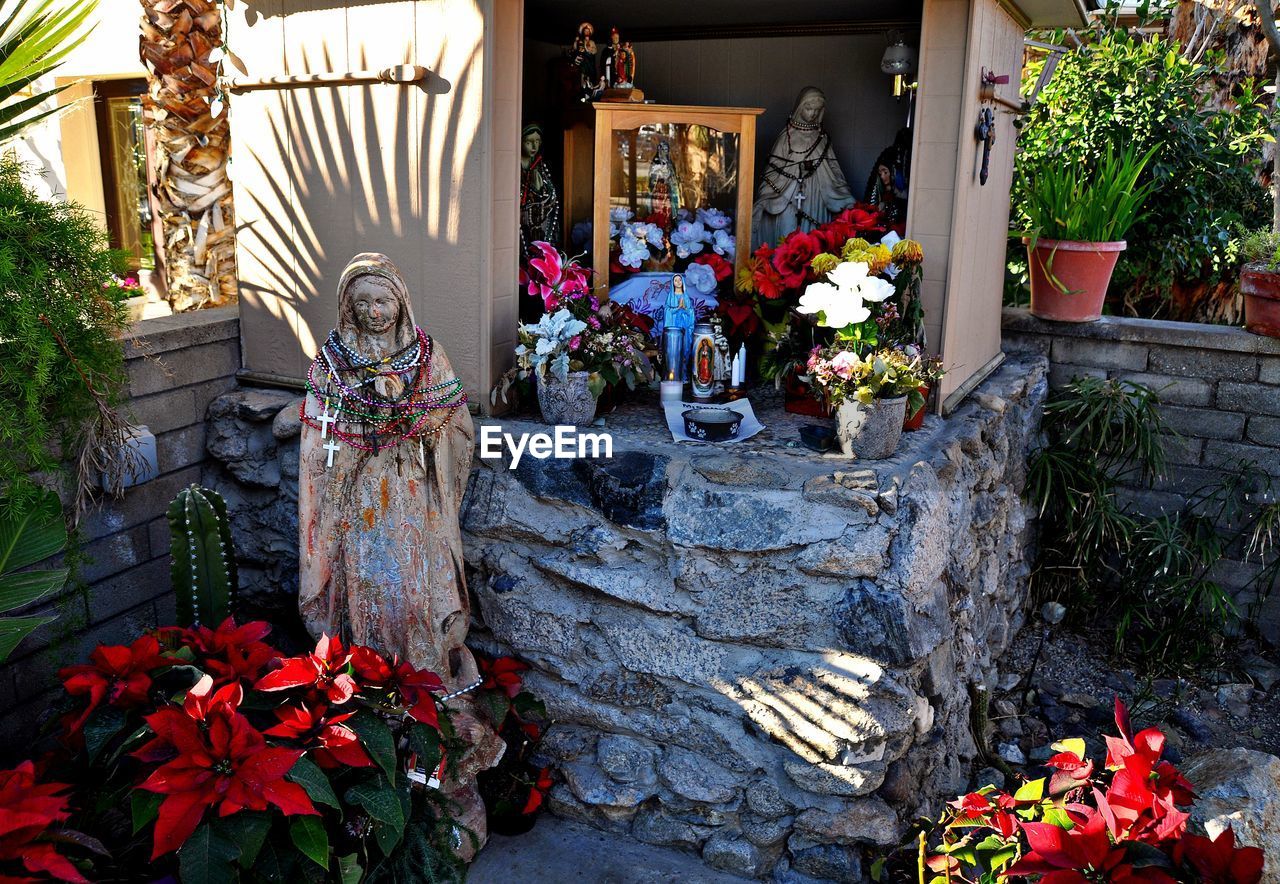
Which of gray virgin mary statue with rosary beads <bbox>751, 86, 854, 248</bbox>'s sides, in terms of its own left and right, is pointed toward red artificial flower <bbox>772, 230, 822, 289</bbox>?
front

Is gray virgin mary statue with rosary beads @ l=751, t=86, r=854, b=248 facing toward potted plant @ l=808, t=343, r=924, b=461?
yes

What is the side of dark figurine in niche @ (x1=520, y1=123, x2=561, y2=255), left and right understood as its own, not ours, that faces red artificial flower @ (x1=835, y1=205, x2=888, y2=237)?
left

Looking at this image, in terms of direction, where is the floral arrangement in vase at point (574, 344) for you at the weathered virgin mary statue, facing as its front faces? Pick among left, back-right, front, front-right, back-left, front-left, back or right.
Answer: back-left

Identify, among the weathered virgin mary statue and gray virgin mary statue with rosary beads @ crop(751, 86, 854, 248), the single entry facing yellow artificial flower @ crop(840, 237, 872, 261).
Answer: the gray virgin mary statue with rosary beads

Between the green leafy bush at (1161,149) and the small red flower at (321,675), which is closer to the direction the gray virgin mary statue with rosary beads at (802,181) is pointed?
the small red flower

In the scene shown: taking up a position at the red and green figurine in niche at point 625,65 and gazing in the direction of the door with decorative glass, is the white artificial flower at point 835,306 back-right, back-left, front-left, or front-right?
back-left

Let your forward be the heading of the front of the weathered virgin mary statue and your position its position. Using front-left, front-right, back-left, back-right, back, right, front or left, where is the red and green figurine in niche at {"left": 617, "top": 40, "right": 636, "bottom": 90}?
back-left

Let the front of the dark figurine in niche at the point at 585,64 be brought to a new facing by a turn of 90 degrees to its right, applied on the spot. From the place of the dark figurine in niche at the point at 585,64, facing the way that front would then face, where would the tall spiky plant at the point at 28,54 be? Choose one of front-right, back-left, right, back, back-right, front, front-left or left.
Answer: front-left

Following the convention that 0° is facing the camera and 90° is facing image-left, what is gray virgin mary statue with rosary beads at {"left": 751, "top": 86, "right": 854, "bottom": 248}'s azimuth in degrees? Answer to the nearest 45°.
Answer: approximately 0°

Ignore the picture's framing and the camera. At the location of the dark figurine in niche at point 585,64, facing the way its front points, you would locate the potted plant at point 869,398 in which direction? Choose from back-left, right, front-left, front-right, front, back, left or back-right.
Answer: front-left

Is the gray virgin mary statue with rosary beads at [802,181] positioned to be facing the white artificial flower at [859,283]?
yes

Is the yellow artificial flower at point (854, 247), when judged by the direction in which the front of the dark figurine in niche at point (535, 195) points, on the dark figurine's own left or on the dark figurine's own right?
on the dark figurine's own left

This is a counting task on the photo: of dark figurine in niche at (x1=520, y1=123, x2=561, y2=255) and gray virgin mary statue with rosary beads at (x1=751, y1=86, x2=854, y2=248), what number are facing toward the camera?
2
